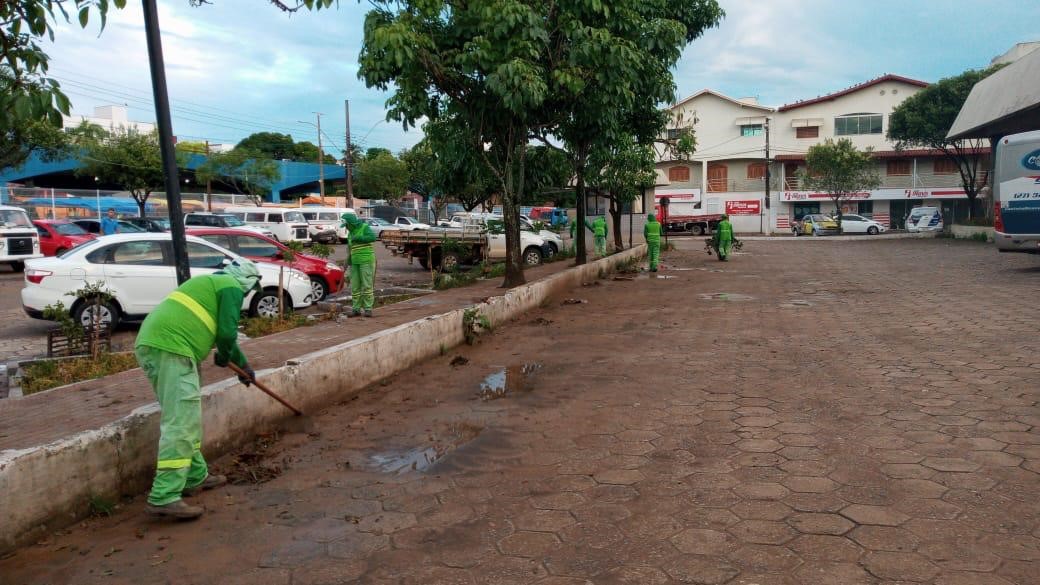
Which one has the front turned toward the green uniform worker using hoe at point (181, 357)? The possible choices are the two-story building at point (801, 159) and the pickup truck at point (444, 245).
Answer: the two-story building

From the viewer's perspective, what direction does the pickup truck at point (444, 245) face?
to the viewer's right

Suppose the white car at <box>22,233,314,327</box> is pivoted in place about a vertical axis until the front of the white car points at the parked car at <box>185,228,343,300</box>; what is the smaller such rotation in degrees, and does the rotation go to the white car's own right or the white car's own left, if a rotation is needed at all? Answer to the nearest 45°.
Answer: approximately 45° to the white car's own left

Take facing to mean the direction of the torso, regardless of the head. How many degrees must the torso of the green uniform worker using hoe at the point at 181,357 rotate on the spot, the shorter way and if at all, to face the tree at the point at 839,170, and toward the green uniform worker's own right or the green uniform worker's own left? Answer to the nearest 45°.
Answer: approximately 45° to the green uniform worker's own left

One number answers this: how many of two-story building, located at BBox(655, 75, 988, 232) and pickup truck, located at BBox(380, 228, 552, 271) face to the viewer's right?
1

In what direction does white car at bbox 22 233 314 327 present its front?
to the viewer's right

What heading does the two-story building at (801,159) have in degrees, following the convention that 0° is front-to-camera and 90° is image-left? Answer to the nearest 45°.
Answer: approximately 0°

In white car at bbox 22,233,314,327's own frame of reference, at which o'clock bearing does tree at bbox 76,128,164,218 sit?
The tree is roughly at 9 o'clock from the white car.

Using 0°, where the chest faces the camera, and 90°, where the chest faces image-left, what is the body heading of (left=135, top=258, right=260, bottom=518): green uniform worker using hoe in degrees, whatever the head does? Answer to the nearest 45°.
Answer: approximately 270°
